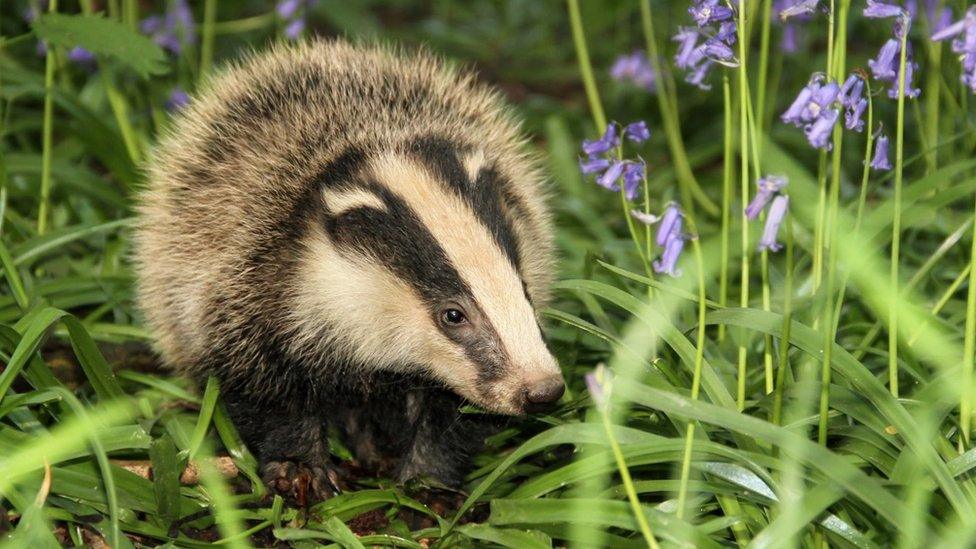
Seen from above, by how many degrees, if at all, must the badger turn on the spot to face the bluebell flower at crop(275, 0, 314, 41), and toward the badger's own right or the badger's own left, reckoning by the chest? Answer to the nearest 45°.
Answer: approximately 135° to the badger's own left

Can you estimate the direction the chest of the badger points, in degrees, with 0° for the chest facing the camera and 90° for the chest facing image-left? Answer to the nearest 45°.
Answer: approximately 315°

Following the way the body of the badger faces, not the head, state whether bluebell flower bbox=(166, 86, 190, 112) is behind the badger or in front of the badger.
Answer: behind

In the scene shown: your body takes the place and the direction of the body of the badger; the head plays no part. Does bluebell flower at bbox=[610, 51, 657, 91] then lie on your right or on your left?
on your left
